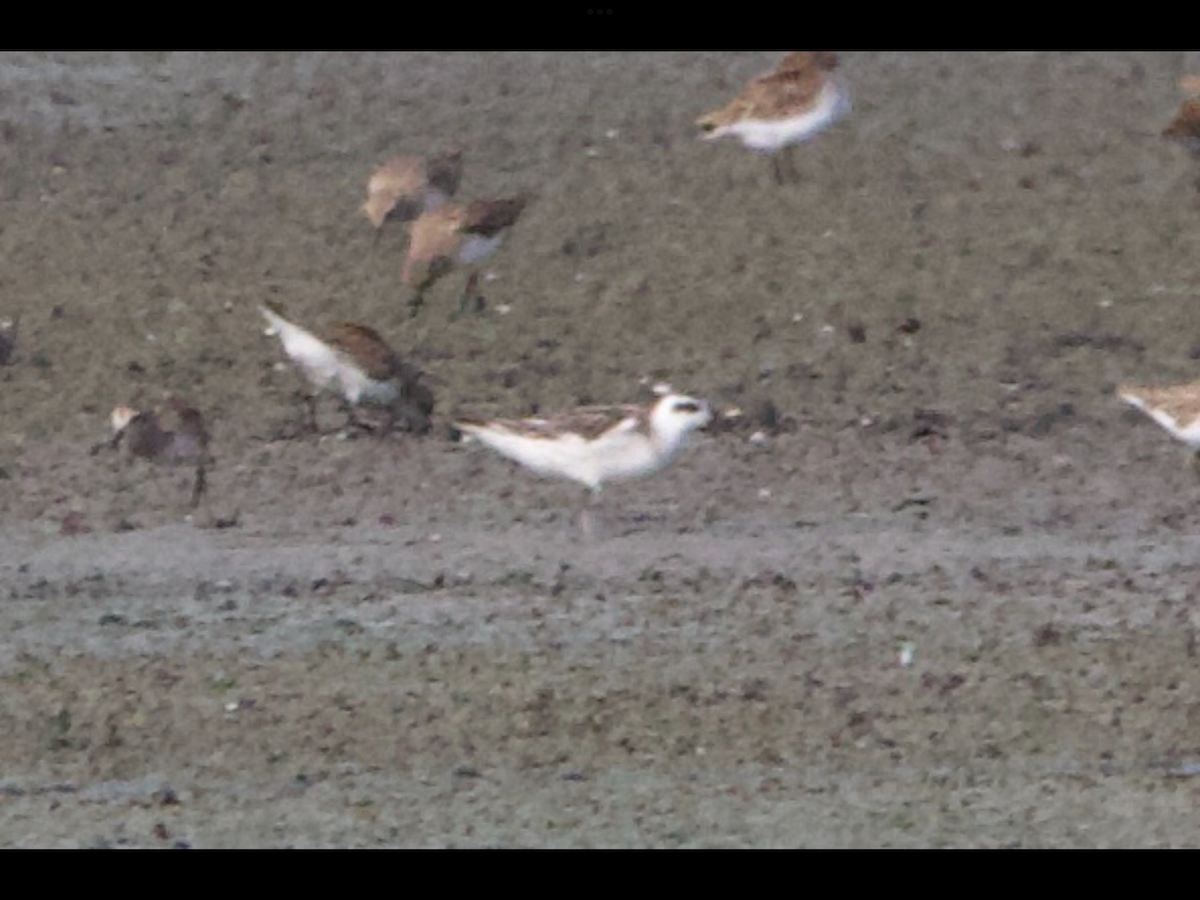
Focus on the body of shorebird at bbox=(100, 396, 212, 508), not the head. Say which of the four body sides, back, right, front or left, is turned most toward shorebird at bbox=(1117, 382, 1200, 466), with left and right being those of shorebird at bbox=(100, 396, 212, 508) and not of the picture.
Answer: back

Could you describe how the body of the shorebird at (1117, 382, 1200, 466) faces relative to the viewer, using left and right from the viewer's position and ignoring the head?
facing to the right of the viewer

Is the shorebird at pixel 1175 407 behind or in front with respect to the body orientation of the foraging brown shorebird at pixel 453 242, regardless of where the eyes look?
behind

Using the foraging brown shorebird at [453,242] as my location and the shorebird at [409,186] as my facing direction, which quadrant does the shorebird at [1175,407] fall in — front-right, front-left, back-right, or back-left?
back-right

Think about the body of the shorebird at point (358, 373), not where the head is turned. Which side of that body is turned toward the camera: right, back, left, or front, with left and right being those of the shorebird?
right

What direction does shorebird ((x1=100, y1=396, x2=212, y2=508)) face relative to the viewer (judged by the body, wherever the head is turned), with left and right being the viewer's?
facing to the left of the viewer

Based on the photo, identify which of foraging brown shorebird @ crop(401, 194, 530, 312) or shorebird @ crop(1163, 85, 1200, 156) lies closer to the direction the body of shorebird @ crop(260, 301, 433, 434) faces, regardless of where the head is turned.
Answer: the shorebird

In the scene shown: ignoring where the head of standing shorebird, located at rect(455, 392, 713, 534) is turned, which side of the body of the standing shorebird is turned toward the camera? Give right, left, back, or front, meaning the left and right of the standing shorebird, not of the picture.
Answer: right

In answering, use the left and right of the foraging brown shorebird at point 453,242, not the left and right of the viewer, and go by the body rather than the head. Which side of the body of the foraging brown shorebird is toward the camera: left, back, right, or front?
left
